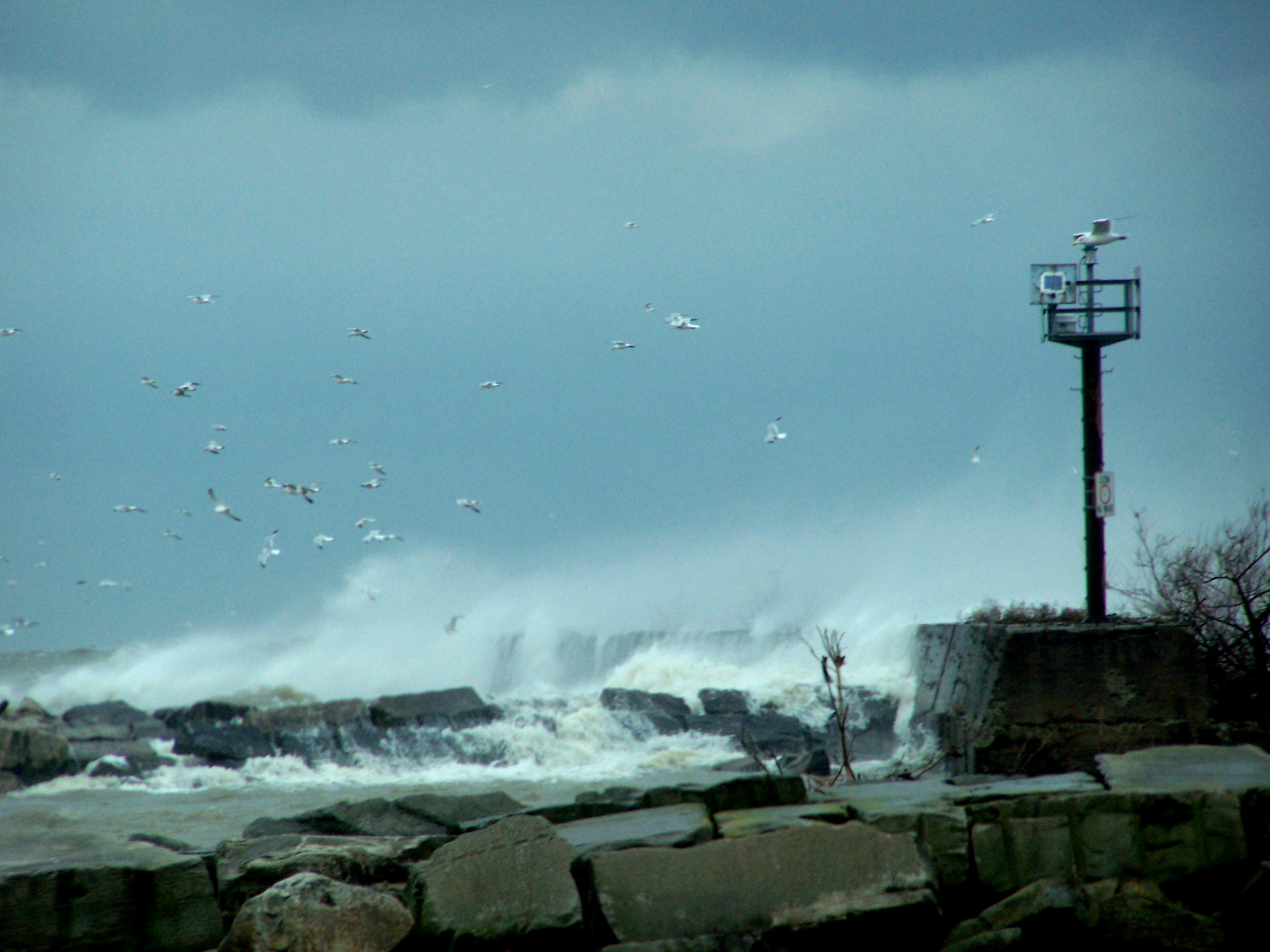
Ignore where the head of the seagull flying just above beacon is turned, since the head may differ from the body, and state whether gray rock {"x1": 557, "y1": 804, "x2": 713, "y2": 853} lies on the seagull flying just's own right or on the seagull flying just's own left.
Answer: on the seagull flying just's own left

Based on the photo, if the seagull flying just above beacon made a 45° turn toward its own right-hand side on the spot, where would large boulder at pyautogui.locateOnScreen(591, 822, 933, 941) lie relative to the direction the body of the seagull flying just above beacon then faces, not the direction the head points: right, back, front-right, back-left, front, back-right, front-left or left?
back-left

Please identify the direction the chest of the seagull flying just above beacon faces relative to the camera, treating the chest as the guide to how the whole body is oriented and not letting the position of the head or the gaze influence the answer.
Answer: to the viewer's left

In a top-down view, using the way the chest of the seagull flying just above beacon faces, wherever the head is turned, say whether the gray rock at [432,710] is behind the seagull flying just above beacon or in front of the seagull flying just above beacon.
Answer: in front
